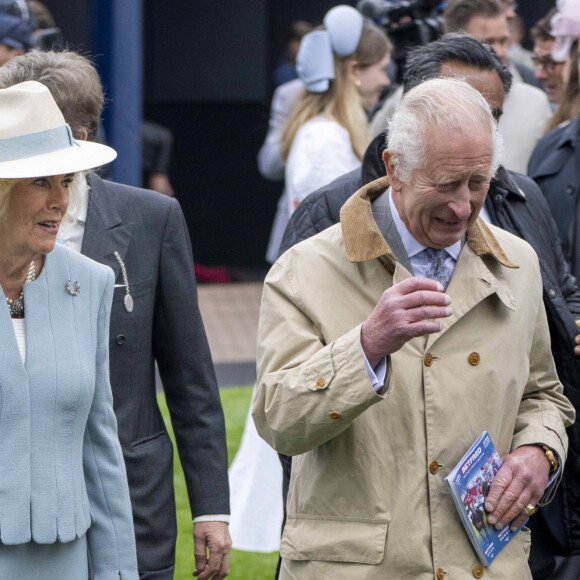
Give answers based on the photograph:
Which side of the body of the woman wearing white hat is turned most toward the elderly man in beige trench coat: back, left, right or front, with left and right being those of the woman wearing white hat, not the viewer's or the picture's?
left

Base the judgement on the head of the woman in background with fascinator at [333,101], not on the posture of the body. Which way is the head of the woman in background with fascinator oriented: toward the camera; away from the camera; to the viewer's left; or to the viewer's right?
to the viewer's right

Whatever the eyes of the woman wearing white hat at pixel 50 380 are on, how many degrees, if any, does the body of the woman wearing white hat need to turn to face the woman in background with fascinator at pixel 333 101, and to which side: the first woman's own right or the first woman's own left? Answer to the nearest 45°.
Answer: approximately 135° to the first woman's own left

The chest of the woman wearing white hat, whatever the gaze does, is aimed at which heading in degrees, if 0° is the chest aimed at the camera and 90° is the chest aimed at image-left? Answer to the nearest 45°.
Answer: approximately 0°

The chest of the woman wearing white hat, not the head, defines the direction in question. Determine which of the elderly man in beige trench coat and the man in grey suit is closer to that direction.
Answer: the elderly man in beige trench coat

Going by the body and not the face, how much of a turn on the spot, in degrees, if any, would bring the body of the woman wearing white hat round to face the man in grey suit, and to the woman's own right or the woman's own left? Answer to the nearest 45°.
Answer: approximately 135° to the woman's own left
